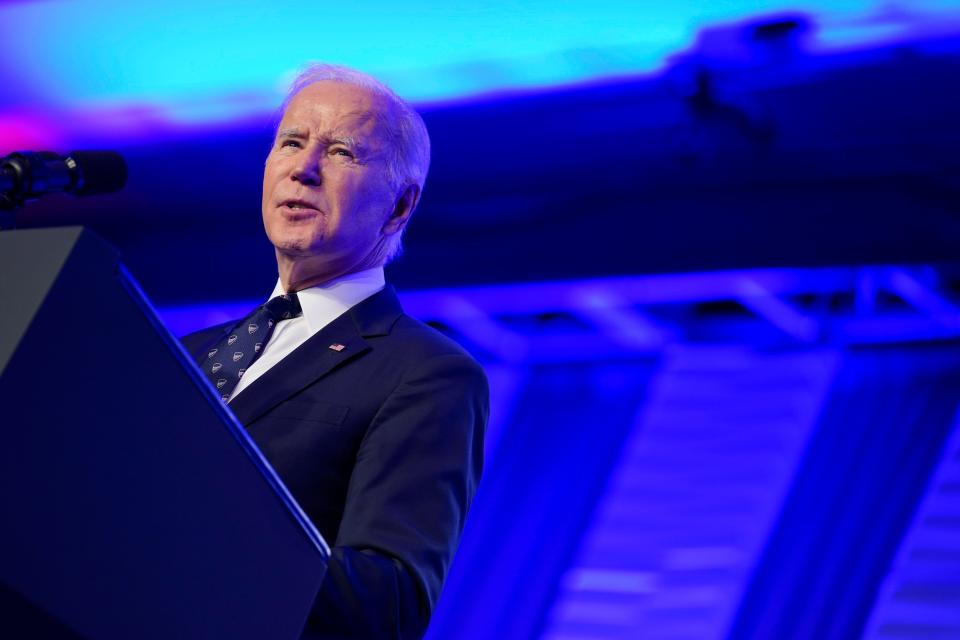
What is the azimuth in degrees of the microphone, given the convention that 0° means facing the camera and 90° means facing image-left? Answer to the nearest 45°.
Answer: approximately 270°

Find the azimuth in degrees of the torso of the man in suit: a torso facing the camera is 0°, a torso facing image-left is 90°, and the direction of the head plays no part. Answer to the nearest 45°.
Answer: approximately 45°

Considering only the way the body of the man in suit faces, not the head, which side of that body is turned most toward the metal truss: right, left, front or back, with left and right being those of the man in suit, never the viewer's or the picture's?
back

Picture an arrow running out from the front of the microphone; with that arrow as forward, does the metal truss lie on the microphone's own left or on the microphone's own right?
on the microphone's own left

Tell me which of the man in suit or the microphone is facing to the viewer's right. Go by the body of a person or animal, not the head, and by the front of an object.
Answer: the microphone

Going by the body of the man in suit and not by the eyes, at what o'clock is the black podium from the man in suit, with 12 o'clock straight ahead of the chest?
The black podium is roughly at 11 o'clock from the man in suit.

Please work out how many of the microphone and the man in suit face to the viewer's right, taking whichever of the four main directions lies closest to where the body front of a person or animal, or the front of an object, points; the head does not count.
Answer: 1

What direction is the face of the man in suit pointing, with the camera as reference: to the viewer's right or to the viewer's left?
to the viewer's left
